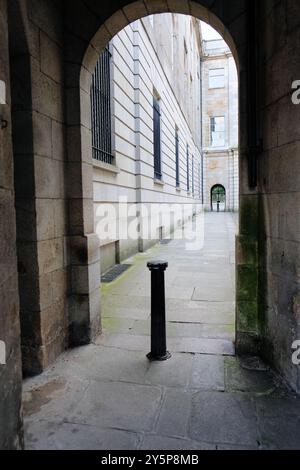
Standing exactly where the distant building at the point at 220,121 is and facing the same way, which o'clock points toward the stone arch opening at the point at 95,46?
The stone arch opening is roughly at 12 o'clock from the distant building.

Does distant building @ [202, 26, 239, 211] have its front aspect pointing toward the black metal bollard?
yes

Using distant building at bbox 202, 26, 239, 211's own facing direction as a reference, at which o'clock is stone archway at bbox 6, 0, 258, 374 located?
The stone archway is roughly at 12 o'clock from the distant building.
